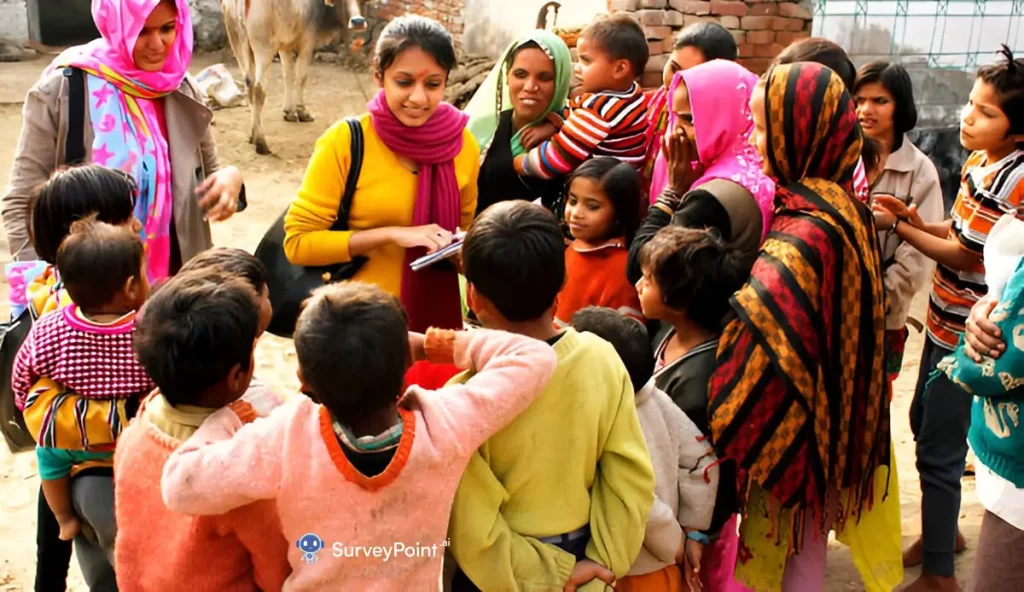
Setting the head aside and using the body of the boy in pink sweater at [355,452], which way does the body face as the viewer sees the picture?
away from the camera

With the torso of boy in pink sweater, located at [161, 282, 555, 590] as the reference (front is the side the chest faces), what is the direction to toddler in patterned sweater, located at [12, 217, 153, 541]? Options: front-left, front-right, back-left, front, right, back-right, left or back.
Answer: front-left

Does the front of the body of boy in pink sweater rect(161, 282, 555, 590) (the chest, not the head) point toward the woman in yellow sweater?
yes

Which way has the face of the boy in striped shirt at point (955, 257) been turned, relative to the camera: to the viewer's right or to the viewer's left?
to the viewer's left

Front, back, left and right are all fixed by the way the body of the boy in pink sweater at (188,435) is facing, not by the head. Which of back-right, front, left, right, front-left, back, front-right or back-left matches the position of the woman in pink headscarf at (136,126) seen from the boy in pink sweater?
front-left

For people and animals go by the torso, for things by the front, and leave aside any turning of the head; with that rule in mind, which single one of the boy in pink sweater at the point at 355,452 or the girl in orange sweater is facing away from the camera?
the boy in pink sweater

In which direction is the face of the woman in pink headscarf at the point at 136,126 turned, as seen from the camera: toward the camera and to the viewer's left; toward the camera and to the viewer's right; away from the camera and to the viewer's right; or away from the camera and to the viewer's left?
toward the camera and to the viewer's right

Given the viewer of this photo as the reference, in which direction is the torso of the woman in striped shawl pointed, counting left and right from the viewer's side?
facing away from the viewer and to the left of the viewer
